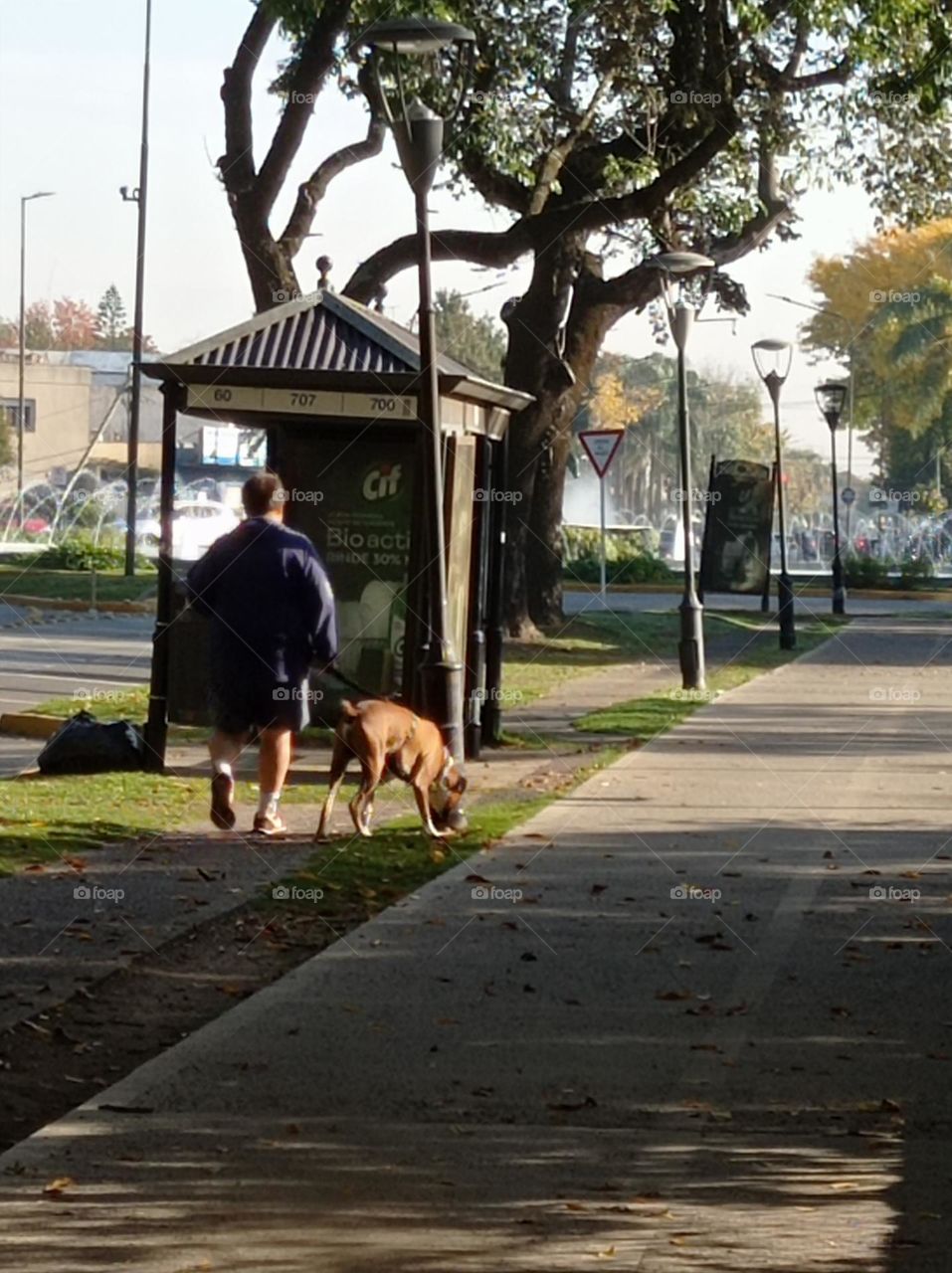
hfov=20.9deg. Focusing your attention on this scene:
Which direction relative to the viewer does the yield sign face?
toward the camera

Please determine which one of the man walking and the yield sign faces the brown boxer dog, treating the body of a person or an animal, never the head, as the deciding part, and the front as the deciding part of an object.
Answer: the yield sign

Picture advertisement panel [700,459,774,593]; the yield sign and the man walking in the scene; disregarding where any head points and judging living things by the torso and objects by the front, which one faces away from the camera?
the man walking

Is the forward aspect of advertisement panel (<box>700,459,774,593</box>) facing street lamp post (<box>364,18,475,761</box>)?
yes

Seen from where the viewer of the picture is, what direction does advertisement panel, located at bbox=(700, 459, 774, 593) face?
facing the viewer

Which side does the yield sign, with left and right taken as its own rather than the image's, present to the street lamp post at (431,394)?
front

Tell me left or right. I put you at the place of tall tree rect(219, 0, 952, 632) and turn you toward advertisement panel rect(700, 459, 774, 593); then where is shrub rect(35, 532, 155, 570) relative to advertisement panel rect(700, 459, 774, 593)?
left

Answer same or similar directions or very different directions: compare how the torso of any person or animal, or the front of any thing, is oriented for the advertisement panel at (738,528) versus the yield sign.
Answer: same or similar directions

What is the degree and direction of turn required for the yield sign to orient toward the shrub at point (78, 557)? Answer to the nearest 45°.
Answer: approximately 135° to its right

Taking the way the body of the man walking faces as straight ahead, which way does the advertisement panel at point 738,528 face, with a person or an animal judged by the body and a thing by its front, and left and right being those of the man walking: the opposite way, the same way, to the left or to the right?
the opposite way

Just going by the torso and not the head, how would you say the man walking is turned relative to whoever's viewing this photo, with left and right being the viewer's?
facing away from the viewer

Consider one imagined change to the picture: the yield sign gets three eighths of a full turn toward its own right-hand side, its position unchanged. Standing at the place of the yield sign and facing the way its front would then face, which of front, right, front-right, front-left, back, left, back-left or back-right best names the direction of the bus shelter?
back-left

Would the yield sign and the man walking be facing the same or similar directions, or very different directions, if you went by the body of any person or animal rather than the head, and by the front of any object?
very different directions

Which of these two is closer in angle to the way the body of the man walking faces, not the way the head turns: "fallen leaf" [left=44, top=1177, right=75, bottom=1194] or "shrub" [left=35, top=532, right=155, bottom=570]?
the shrub

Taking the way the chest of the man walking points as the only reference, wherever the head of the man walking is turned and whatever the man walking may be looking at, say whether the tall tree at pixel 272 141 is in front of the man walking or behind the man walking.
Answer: in front

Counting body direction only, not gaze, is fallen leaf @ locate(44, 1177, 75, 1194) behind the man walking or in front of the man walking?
behind
